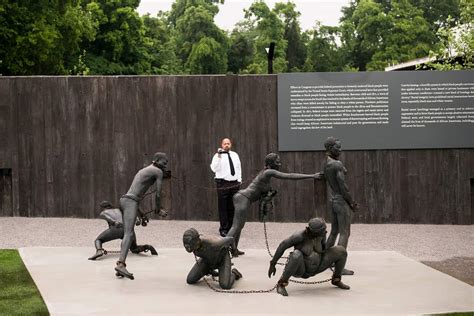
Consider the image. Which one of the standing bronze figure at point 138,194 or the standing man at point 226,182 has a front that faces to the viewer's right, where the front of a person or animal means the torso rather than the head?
the standing bronze figure

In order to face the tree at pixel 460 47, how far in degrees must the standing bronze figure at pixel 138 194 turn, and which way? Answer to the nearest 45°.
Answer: approximately 45° to its left

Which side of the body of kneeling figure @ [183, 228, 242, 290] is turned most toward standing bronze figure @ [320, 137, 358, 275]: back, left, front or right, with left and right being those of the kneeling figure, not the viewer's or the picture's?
back

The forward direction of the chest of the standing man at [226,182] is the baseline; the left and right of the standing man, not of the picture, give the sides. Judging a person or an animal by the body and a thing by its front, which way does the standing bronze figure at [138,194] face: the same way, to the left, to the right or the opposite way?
to the left

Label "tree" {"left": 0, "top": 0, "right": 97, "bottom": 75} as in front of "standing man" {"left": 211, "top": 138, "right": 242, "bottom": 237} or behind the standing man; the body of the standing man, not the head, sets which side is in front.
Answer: behind

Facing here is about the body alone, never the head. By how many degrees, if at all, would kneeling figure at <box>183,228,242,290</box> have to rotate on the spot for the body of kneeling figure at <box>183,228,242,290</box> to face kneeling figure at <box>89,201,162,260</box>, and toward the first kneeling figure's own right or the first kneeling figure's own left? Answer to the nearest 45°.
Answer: approximately 90° to the first kneeling figure's own right

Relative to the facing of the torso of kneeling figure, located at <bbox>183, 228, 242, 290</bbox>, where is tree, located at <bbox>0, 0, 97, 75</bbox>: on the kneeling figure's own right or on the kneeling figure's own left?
on the kneeling figure's own right

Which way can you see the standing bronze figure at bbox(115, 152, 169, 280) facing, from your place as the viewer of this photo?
facing to the right of the viewer

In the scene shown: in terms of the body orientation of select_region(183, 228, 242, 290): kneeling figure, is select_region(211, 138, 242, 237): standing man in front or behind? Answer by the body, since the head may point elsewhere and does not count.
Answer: behind

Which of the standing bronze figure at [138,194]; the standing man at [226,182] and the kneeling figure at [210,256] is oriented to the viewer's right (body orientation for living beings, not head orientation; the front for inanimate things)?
the standing bronze figure

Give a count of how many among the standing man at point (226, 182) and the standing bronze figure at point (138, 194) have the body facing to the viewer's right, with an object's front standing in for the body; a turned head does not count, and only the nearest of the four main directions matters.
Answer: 1
